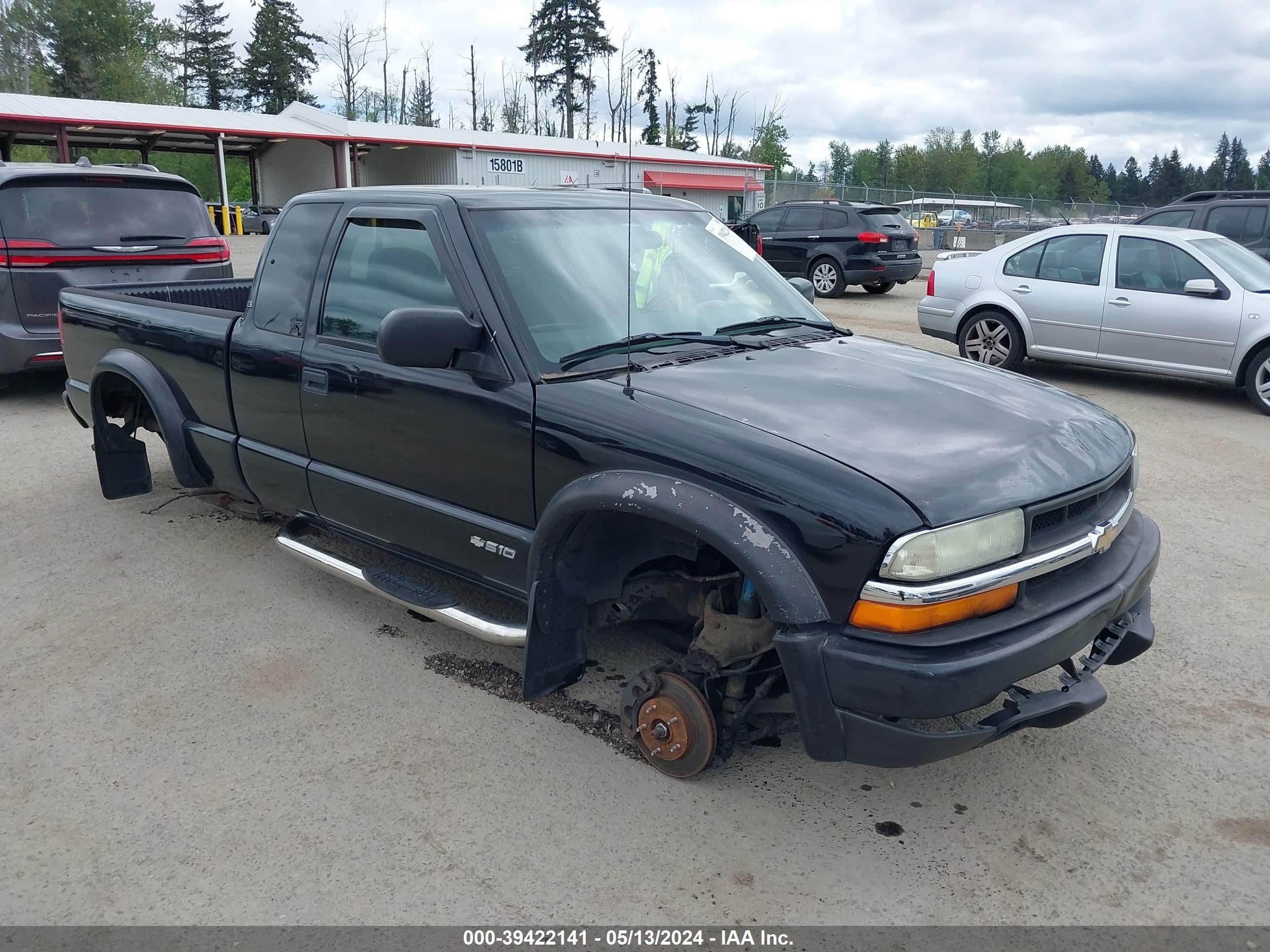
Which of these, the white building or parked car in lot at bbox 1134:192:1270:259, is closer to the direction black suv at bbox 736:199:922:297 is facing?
the white building

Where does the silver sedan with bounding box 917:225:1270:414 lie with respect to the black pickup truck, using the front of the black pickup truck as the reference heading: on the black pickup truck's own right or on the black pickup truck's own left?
on the black pickup truck's own left

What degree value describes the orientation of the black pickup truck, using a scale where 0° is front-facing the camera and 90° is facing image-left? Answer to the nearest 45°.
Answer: approximately 315°

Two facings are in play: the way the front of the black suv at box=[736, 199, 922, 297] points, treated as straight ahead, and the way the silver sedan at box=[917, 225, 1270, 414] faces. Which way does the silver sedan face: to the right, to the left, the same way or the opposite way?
the opposite way

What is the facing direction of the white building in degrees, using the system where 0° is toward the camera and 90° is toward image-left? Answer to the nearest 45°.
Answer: approximately 315°

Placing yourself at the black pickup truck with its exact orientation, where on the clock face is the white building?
The white building is roughly at 7 o'clock from the black pickup truck.

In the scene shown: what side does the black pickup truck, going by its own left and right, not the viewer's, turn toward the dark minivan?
back

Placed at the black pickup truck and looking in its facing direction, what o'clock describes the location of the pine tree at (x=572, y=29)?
The pine tree is roughly at 7 o'clock from the black pickup truck.

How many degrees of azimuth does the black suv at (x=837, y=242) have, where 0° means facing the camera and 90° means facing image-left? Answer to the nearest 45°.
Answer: approximately 135°
